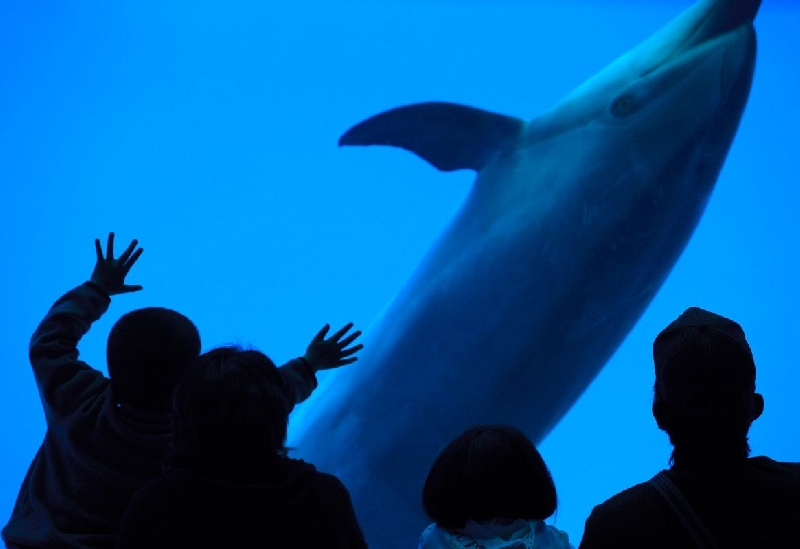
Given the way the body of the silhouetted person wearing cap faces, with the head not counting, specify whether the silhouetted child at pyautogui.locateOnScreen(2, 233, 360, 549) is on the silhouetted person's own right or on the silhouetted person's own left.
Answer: on the silhouetted person's own left

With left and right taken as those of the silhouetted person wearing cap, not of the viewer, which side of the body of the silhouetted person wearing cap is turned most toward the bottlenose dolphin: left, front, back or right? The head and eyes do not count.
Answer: front

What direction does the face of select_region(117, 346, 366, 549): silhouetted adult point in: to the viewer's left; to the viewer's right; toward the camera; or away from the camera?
away from the camera

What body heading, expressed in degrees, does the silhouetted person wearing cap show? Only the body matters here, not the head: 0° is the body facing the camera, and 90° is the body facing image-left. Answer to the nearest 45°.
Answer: approximately 180°

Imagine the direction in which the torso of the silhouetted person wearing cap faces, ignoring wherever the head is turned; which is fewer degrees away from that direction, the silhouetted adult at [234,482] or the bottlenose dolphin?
the bottlenose dolphin

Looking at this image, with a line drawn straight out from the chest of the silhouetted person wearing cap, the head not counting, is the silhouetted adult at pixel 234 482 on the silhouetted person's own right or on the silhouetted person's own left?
on the silhouetted person's own left

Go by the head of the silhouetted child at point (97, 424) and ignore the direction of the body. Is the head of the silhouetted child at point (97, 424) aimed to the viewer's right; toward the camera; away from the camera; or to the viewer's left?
away from the camera

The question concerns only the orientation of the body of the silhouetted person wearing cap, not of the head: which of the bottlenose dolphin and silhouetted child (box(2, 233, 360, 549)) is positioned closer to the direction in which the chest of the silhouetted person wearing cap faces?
the bottlenose dolphin
